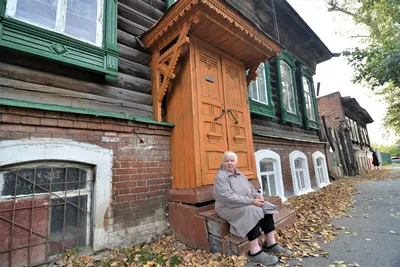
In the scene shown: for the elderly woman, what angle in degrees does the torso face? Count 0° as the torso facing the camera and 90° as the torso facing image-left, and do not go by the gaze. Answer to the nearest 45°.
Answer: approximately 315°

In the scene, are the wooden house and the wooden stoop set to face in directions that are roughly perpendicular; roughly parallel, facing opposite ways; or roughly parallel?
roughly parallel

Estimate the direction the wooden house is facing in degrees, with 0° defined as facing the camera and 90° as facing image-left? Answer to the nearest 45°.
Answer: approximately 315°

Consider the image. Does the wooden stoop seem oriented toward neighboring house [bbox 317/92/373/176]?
no

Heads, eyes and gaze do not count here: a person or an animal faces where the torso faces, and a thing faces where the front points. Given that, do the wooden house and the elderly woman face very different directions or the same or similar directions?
same or similar directions

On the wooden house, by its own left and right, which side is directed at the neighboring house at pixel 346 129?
left

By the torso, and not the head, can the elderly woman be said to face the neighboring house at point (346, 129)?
no

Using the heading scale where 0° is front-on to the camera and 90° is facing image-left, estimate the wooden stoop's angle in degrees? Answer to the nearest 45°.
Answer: approximately 315°
